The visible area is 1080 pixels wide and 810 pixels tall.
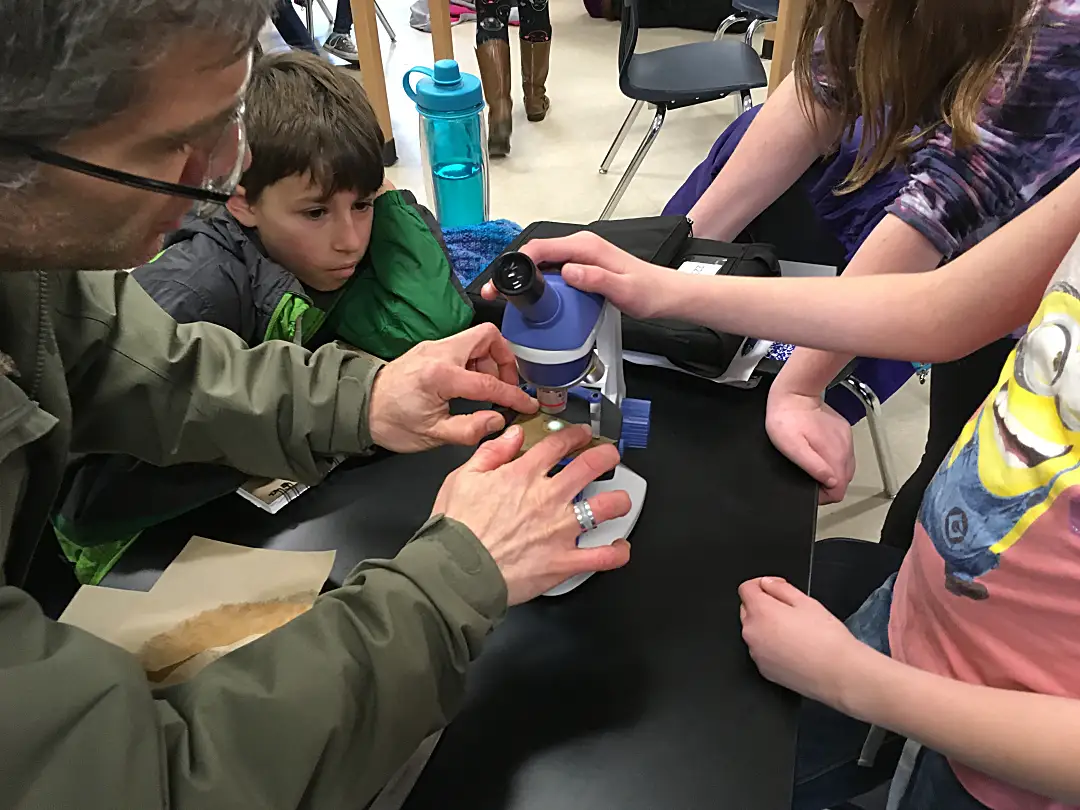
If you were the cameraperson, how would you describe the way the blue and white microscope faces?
facing the viewer and to the left of the viewer

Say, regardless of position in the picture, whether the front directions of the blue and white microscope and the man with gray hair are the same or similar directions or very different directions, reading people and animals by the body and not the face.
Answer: very different directions

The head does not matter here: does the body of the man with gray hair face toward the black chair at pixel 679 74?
no

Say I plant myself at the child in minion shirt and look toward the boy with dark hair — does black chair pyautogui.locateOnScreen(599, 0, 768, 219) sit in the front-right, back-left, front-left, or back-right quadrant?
front-right

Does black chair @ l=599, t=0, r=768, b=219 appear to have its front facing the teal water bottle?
no

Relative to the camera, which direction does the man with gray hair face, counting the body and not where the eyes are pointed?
to the viewer's right

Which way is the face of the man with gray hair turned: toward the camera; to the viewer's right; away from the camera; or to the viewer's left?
to the viewer's right

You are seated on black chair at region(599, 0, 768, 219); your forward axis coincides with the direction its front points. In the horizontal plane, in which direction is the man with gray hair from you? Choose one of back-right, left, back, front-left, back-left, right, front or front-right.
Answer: right

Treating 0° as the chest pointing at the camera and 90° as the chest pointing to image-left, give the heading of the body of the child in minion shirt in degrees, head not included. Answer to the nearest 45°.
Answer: approximately 45°

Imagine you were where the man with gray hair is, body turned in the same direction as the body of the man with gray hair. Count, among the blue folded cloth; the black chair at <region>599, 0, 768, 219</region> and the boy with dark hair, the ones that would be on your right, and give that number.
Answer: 0

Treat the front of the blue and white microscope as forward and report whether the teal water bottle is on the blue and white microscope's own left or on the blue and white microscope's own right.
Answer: on the blue and white microscope's own right

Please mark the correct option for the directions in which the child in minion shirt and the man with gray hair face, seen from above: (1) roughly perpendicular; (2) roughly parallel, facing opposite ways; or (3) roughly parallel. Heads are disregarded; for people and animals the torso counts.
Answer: roughly parallel, facing opposite ways
